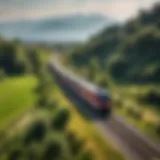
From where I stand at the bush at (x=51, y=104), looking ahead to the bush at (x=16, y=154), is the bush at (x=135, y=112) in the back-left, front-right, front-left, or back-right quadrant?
back-left

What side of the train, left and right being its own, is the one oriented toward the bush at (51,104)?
right

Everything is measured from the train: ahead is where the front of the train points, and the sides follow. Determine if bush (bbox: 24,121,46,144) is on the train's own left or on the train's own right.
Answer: on the train's own right

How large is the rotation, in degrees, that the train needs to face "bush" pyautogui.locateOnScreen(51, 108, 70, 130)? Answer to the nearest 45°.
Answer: approximately 90° to its right

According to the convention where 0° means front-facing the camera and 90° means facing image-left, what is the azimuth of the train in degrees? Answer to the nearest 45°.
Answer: approximately 315°
